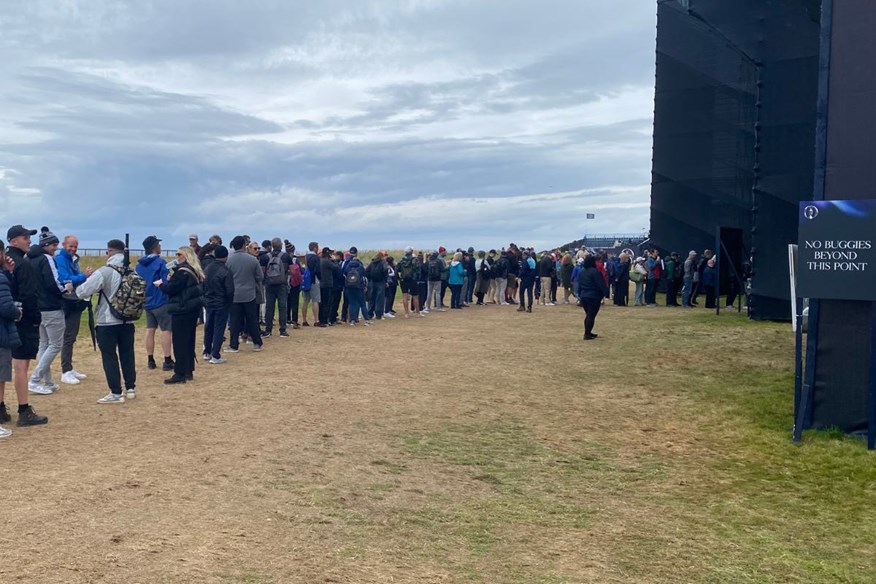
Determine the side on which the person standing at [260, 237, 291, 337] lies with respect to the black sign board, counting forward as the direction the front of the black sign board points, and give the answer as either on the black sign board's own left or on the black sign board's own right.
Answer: on the black sign board's own right

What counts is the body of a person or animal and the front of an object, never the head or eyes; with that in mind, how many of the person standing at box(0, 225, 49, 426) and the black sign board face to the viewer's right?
1

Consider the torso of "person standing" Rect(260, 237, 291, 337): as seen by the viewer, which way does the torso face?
away from the camera

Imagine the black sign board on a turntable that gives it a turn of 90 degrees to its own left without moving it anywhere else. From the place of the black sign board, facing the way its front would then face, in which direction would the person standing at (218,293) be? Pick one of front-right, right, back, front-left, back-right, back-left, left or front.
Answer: back

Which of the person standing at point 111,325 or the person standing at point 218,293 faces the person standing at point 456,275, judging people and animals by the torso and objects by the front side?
the person standing at point 218,293

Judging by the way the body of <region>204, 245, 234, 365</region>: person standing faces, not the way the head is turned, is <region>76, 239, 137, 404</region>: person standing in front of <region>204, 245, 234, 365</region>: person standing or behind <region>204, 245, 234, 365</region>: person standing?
behind

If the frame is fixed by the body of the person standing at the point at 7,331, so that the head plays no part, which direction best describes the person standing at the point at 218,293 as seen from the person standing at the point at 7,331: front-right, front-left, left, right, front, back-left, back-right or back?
front-left

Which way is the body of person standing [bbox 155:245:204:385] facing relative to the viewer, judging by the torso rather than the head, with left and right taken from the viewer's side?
facing to the left of the viewer

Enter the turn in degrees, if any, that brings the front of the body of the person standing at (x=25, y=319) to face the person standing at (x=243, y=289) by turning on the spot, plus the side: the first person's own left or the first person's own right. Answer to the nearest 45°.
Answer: approximately 45° to the first person's own left

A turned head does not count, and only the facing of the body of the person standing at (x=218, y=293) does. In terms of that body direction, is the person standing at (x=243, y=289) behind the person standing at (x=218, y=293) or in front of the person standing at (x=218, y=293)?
in front

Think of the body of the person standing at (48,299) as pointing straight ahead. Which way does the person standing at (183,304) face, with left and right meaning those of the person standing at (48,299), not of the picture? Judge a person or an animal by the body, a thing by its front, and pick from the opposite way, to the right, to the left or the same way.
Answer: the opposite way

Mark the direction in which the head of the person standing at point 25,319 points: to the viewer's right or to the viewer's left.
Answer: to the viewer's right

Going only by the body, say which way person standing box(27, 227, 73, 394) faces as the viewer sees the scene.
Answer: to the viewer's right

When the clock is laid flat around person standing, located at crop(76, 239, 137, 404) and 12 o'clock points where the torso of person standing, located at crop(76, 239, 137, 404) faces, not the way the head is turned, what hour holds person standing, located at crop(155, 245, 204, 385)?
person standing, located at crop(155, 245, 204, 385) is roughly at 4 o'clock from person standing, located at crop(76, 239, 137, 404).

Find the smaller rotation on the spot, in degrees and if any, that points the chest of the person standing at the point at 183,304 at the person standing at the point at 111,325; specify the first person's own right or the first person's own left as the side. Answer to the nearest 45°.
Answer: approximately 45° to the first person's own left
